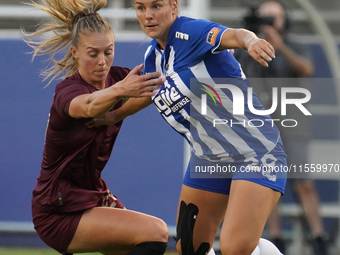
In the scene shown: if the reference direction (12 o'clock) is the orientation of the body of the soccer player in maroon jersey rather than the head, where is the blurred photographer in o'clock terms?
The blurred photographer is roughly at 9 o'clock from the soccer player in maroon jersey.

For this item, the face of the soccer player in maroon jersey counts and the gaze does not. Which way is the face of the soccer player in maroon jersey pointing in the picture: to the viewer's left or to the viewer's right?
to the viewer's right

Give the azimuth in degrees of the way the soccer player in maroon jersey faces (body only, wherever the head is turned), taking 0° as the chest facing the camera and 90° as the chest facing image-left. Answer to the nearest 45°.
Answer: approximately 315°

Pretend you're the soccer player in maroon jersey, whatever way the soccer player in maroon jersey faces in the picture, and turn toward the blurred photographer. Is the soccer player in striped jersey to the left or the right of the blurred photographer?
right

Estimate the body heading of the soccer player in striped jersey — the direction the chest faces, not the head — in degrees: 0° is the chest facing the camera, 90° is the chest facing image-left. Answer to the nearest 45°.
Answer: approximately 45°

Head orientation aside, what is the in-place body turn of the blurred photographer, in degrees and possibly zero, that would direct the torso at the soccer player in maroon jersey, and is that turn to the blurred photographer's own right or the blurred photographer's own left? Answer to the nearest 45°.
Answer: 0° — they already face them

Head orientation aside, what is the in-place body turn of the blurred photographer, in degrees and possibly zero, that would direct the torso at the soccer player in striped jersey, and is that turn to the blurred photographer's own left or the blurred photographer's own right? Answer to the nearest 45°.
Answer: approximately 45° to the blurred photographer's own left

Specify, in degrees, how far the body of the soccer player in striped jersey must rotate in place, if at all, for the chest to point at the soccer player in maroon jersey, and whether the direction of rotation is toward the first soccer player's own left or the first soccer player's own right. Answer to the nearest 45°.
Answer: approximately 45° to the first soccer player's own right
